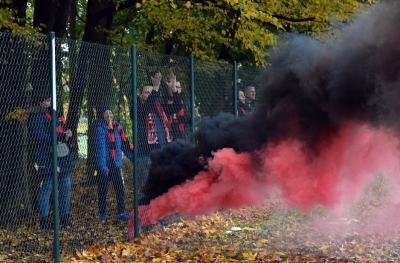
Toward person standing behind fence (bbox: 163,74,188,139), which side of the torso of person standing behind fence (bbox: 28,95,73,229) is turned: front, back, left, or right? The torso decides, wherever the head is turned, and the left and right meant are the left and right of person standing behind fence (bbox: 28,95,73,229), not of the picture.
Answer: left

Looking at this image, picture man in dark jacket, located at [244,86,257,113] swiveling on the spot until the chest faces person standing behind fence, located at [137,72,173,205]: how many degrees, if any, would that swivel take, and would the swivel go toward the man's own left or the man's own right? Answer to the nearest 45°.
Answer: approximately 45° to the man's own right

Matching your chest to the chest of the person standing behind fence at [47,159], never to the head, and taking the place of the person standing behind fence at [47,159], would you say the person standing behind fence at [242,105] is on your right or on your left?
on your left

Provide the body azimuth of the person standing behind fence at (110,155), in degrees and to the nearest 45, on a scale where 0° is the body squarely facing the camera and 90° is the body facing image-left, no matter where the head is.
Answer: approximately 315°

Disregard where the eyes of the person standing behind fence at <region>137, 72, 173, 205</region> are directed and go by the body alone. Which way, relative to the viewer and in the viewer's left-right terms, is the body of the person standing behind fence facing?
facing the viewer and to the right of the viewer

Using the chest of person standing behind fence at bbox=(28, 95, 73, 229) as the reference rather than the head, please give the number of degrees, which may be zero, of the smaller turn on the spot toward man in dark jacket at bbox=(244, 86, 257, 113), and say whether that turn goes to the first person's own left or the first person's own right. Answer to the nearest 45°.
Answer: approximately 90° to the first person's own left

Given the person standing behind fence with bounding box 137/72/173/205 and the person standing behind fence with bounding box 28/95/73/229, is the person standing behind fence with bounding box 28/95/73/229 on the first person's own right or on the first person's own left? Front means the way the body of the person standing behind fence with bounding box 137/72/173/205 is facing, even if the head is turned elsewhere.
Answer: on the first person's own right

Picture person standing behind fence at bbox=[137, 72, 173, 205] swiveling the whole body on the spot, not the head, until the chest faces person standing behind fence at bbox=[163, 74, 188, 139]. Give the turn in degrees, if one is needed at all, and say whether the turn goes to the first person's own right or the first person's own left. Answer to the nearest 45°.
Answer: approximately 90° to the first person's own left

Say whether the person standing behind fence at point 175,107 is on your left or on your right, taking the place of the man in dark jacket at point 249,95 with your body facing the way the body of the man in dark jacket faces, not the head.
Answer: on your right

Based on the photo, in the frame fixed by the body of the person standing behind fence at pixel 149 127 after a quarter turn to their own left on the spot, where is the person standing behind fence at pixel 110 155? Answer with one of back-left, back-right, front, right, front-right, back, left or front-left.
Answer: back

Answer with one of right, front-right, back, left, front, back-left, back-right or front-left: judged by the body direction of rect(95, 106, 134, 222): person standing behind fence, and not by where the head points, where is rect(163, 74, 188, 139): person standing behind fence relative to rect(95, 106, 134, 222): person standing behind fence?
left

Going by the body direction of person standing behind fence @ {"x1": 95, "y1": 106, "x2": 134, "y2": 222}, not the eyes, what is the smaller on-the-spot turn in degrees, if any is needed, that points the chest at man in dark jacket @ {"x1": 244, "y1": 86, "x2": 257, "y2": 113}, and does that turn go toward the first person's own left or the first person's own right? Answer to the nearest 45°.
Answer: approximately 90° to the first person's own left

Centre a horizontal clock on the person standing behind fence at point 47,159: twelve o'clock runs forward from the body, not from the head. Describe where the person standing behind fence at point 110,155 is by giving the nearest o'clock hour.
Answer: the person standing behind fence at point 110,155 is roughly at 9 o'clock from the person standing behind fence at point 47,159.

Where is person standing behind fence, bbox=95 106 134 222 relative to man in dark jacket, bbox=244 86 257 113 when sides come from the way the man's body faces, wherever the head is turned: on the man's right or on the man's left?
on the man's right

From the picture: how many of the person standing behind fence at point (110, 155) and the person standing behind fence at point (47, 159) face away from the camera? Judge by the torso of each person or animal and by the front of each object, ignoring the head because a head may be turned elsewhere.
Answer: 0

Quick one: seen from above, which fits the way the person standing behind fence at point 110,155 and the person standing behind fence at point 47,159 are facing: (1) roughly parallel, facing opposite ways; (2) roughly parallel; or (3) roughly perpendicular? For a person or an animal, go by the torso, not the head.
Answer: roughly parallel

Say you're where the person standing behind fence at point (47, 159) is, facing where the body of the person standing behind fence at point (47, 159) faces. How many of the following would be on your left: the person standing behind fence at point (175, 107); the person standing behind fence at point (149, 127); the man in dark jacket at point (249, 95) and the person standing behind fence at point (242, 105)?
4
